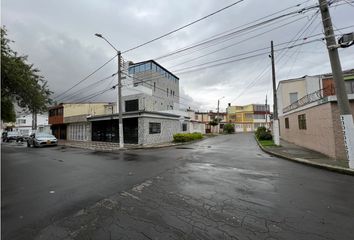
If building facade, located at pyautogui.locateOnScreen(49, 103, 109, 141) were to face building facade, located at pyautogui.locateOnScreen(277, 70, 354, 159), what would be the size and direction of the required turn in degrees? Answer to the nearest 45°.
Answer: approximately 90° to its left

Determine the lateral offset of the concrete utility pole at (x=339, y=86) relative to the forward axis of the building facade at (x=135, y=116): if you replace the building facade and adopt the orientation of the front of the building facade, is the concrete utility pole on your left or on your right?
on your left

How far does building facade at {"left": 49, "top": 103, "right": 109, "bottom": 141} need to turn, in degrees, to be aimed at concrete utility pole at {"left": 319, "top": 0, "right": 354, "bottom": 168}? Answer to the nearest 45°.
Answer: approximately 45° to its left

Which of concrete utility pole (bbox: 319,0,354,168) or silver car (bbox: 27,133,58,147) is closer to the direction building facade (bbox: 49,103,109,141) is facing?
the silver car

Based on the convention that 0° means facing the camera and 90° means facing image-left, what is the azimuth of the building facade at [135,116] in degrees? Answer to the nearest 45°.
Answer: approximately 45°

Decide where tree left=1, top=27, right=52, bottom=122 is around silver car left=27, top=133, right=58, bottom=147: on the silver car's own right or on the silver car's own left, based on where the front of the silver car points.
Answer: on the silver car's own right

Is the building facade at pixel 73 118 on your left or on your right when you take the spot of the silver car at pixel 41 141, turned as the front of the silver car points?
on your left

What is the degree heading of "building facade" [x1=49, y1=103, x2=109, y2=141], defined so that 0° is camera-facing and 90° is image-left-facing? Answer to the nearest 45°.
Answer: approximately 45°
